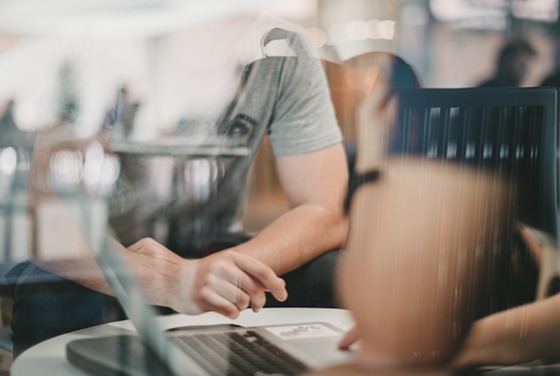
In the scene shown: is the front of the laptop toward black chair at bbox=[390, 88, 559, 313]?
yes

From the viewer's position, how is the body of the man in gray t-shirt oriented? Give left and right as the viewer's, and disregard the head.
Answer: facing the viewer and to the left of the viewer

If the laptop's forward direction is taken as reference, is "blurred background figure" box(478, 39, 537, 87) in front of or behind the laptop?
in front

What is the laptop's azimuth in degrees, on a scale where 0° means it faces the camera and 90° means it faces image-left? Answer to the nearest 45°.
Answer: approximately 270°
